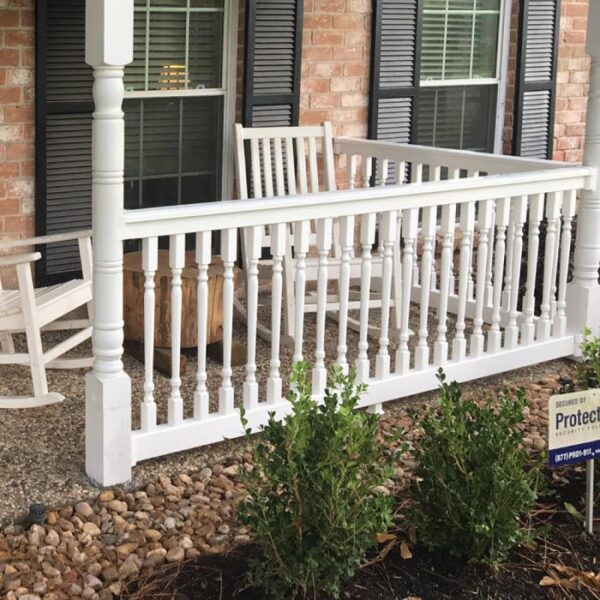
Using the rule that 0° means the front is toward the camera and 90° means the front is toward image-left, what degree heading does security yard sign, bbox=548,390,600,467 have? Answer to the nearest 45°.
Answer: approximately 315°

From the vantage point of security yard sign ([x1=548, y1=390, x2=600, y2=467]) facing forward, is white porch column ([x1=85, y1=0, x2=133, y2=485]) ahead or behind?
behind

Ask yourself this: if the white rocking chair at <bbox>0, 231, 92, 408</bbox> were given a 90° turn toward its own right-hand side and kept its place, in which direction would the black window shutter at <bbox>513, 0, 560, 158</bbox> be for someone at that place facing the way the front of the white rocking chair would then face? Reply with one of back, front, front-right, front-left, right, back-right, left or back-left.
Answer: back

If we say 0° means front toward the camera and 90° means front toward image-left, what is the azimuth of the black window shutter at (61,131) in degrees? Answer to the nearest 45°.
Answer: approximately 315°

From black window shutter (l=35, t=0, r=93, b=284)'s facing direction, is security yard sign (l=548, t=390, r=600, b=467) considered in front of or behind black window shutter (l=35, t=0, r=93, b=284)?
in front

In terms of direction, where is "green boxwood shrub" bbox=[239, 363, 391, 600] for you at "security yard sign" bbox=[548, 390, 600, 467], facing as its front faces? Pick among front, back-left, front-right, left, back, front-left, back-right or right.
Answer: right

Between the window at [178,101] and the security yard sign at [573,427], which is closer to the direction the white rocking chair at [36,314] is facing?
the security yard sign
